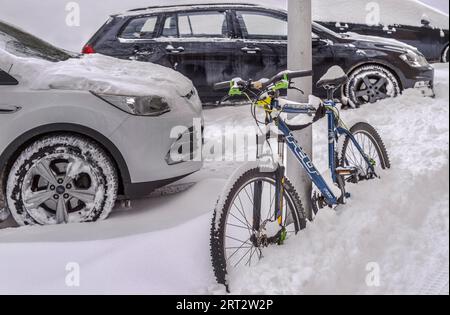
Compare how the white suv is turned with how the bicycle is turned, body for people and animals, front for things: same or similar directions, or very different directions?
very different directions

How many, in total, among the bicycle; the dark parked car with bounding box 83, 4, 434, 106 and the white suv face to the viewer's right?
2

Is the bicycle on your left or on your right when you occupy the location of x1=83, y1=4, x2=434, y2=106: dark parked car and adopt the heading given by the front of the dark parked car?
on your right

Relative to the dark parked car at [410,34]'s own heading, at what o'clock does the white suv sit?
The white suv is roughly at 4 o'clock from the dark parked car.

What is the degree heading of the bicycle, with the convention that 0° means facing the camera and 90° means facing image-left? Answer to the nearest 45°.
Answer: approximately 45°

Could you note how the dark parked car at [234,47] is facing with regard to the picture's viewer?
facing to the right of the viewer

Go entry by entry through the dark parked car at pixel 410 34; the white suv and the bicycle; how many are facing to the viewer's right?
2

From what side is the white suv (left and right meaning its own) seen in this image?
right

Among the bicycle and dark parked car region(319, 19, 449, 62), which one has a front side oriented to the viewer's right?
the dark parked car

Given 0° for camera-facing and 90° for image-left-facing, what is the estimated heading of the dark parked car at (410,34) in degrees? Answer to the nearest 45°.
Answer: approximately 270°

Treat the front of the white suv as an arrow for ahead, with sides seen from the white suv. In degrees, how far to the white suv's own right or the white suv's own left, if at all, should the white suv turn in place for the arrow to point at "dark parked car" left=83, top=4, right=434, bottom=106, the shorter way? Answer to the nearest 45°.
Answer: approximately 45° to the white suv's own left

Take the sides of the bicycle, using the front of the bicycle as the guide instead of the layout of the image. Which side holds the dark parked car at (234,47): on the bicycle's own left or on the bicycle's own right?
on the bicycle's own right

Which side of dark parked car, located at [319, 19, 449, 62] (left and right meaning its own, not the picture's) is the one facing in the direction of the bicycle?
right
